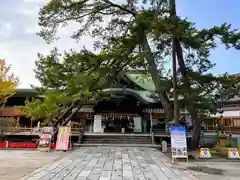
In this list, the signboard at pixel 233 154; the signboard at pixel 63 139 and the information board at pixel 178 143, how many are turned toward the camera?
3

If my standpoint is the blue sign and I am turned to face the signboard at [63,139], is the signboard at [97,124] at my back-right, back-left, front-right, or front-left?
front-right

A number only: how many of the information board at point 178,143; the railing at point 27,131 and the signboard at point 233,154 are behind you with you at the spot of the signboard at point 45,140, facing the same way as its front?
1

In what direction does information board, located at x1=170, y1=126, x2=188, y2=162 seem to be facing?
toward the camera

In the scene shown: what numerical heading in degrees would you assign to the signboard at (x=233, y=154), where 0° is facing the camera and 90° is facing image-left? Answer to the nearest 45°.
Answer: approximately 0°

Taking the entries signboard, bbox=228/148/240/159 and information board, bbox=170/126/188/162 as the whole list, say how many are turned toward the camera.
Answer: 2

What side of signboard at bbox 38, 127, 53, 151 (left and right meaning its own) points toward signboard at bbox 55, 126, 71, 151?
left

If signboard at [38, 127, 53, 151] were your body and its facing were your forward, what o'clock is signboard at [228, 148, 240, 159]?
signboard at [228, 148, 240, 159] is roughly at 10 o'clock from signboard at [38, 127, 53, 151].

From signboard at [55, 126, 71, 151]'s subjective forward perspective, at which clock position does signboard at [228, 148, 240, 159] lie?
signboard at [228, 148, 240, 159] is roughly at 10 o'clock from signboard at [55, 126, 71, 151].

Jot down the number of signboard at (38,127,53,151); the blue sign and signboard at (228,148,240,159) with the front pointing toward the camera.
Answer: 3

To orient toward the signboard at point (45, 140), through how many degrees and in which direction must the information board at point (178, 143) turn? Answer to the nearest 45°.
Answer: approximately 90° to its right

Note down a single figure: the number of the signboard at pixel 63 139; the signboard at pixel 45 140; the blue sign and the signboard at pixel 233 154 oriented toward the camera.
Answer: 4

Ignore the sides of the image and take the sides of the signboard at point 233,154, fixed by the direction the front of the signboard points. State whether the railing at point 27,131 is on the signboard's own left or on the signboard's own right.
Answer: on the signboard's own right

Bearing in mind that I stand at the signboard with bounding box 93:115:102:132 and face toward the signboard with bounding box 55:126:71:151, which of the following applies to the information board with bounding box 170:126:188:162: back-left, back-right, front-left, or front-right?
front-left
